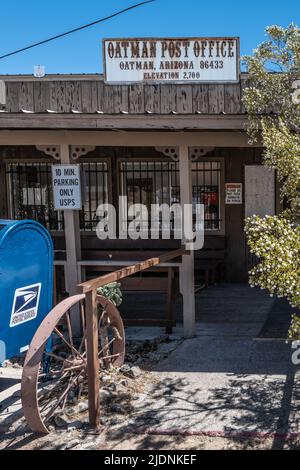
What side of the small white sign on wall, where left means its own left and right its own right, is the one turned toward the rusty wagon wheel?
front

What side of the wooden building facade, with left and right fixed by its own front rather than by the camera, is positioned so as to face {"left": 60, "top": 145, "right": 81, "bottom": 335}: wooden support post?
front

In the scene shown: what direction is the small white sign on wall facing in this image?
toward the camera

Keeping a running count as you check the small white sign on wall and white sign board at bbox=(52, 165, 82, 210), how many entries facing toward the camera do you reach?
2

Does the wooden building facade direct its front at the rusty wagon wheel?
yes

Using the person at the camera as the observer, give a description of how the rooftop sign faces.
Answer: facing the viewer
